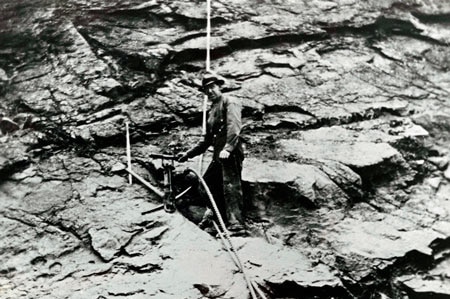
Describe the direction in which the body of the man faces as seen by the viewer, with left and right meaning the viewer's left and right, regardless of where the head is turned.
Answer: facing the viewer and to the left of the viewer

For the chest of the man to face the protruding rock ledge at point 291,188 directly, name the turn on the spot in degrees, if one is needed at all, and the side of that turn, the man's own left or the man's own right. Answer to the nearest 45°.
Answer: approximately 135° to the man's own left
